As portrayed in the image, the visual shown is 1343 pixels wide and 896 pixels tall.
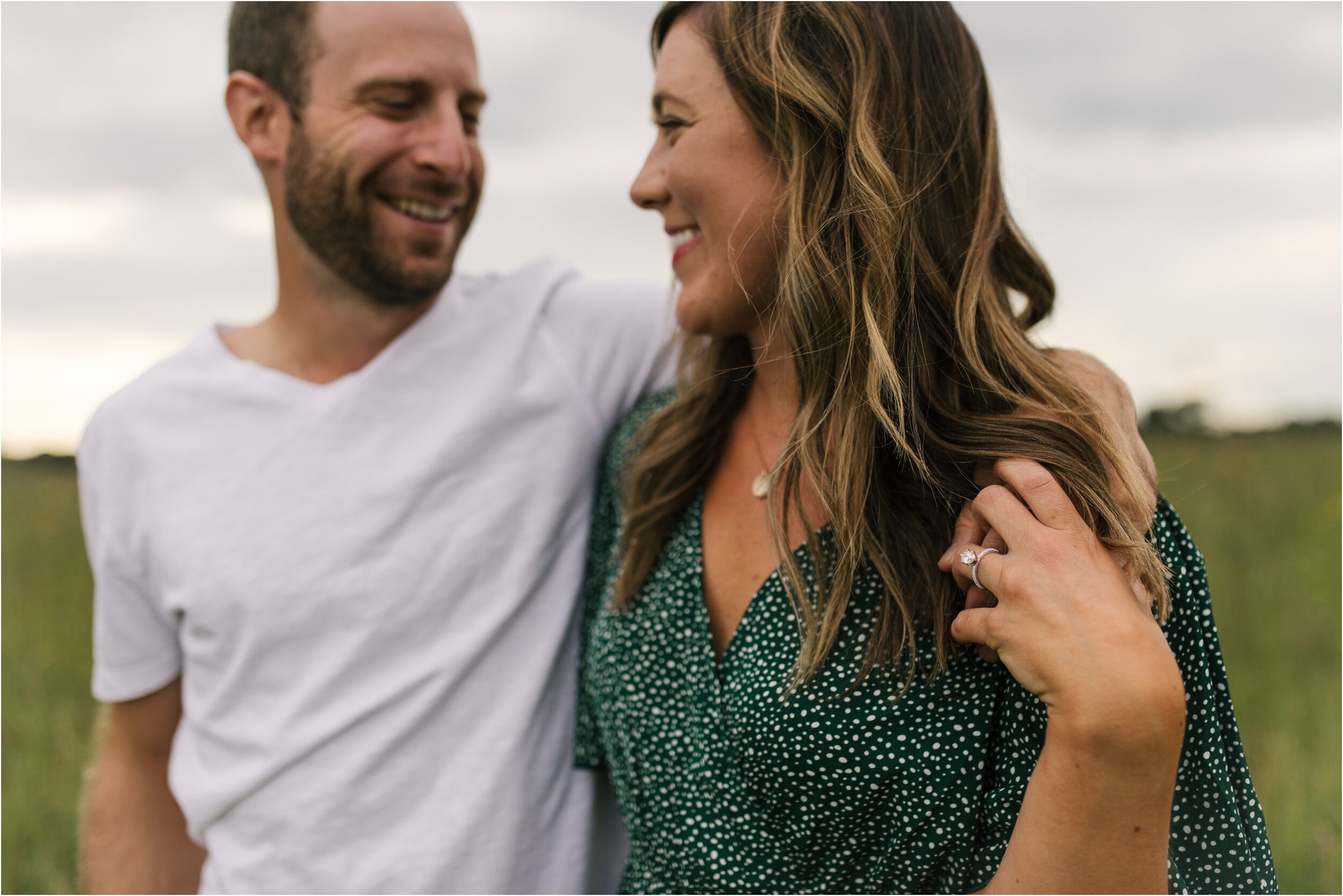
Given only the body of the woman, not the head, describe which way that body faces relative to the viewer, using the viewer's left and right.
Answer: facing the viewer and to the left of the viewer

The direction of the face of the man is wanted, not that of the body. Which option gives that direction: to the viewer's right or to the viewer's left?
to the viewer's right

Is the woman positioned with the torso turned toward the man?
no

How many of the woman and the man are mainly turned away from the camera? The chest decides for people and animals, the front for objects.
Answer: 0

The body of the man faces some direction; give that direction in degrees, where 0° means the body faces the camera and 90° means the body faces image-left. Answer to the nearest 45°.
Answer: approximately 0°

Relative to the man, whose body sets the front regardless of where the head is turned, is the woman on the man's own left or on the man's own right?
on the man's own left

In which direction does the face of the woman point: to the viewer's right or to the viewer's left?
to the viewer's left
